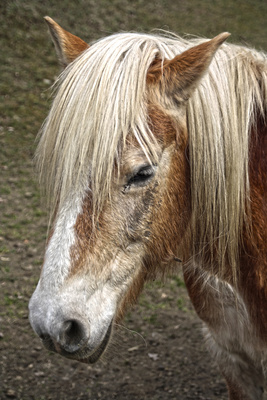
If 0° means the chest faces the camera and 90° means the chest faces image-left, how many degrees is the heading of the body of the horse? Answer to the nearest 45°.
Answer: approximately 45°
